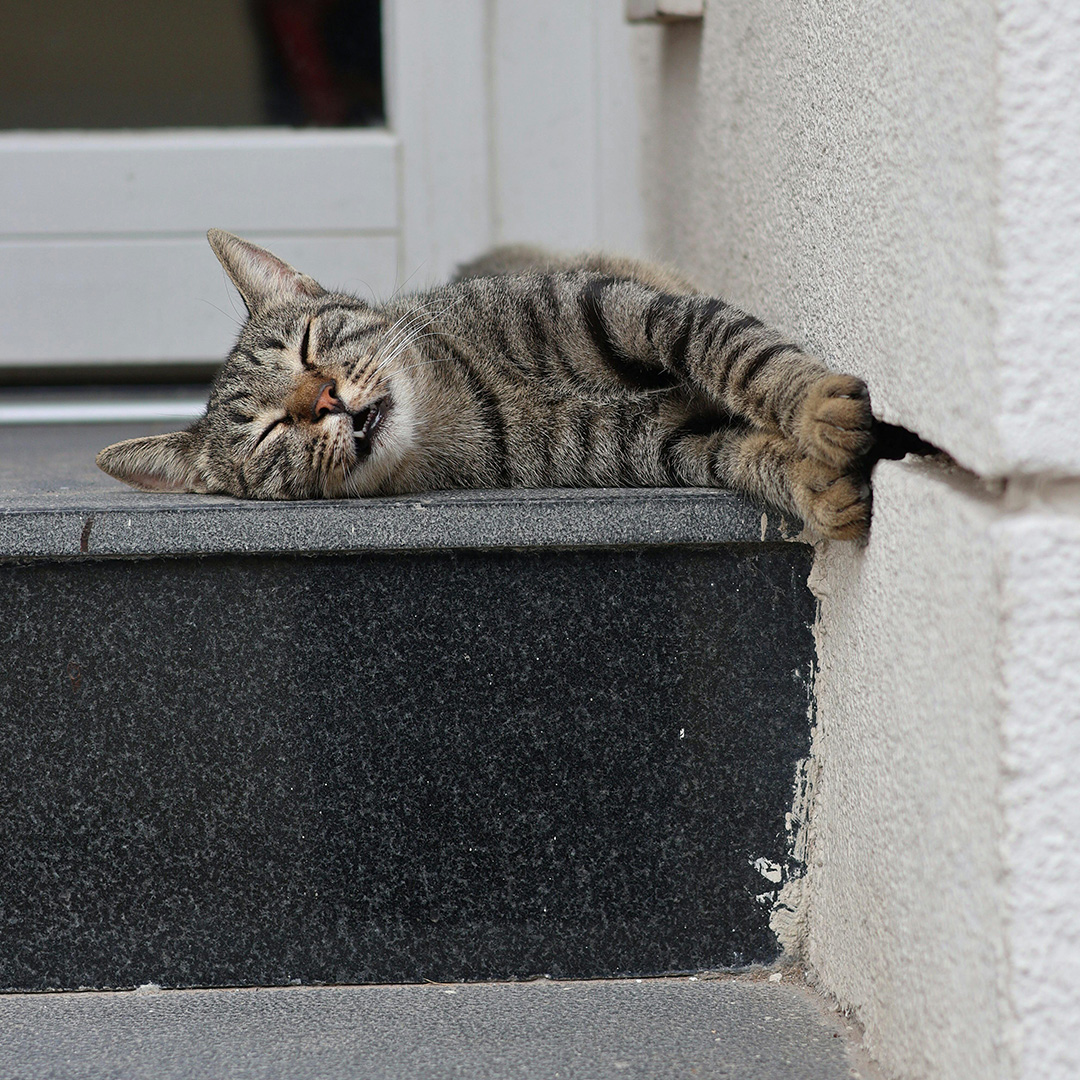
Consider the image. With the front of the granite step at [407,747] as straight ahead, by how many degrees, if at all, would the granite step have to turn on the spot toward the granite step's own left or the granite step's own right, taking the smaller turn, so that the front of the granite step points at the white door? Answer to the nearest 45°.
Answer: approximately 180°

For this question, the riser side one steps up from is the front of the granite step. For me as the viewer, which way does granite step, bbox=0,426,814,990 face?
facing the viewer
